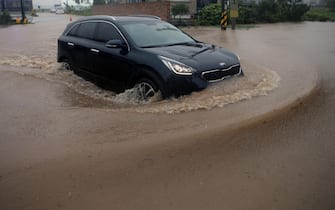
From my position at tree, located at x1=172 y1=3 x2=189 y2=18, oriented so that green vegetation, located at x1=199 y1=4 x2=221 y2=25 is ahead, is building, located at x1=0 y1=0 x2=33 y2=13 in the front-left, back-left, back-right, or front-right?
back-left

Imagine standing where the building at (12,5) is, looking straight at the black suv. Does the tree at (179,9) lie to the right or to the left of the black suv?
left

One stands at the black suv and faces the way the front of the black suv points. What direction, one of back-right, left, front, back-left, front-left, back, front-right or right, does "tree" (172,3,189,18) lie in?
back-left

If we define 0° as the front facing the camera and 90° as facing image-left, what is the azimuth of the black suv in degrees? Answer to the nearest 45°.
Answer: approximately 315°

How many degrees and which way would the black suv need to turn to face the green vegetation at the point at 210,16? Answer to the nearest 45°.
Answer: approximately 135° to its left

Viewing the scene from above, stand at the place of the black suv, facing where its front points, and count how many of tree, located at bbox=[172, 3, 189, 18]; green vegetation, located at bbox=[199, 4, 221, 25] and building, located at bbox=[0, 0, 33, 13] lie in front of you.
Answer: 0

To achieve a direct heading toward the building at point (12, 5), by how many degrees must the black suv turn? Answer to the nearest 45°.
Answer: approximately 135° to its left
